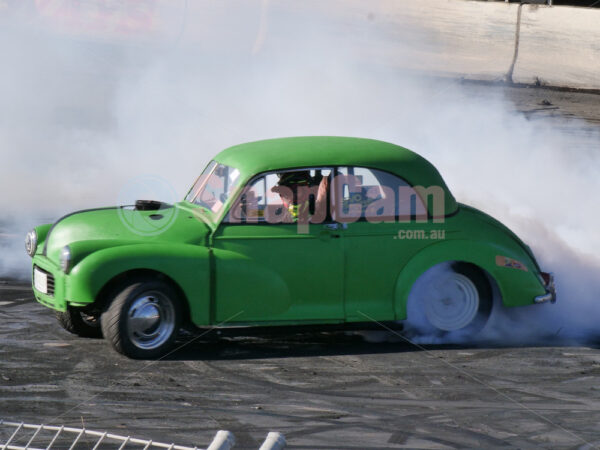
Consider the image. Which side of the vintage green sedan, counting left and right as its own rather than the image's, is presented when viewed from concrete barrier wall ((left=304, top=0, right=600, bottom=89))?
right

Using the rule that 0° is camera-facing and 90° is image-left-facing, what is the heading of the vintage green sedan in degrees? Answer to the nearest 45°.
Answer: approximately 90°

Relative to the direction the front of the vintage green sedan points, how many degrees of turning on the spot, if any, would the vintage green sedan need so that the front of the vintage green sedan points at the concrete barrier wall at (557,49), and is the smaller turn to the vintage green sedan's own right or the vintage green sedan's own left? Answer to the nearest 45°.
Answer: approximately 135° to the vintage green sedan's own right
